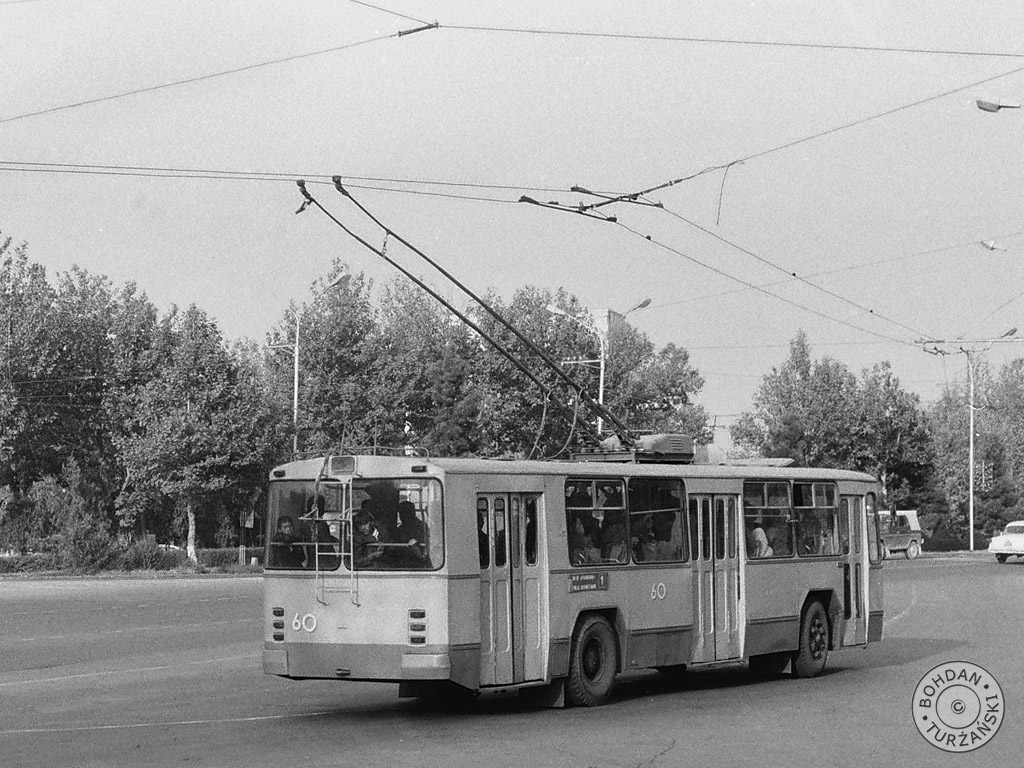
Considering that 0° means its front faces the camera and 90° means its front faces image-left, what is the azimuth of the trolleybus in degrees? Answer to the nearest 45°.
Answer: approximately 225°

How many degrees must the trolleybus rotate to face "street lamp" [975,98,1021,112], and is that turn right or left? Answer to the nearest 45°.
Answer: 0° — it already faces it
